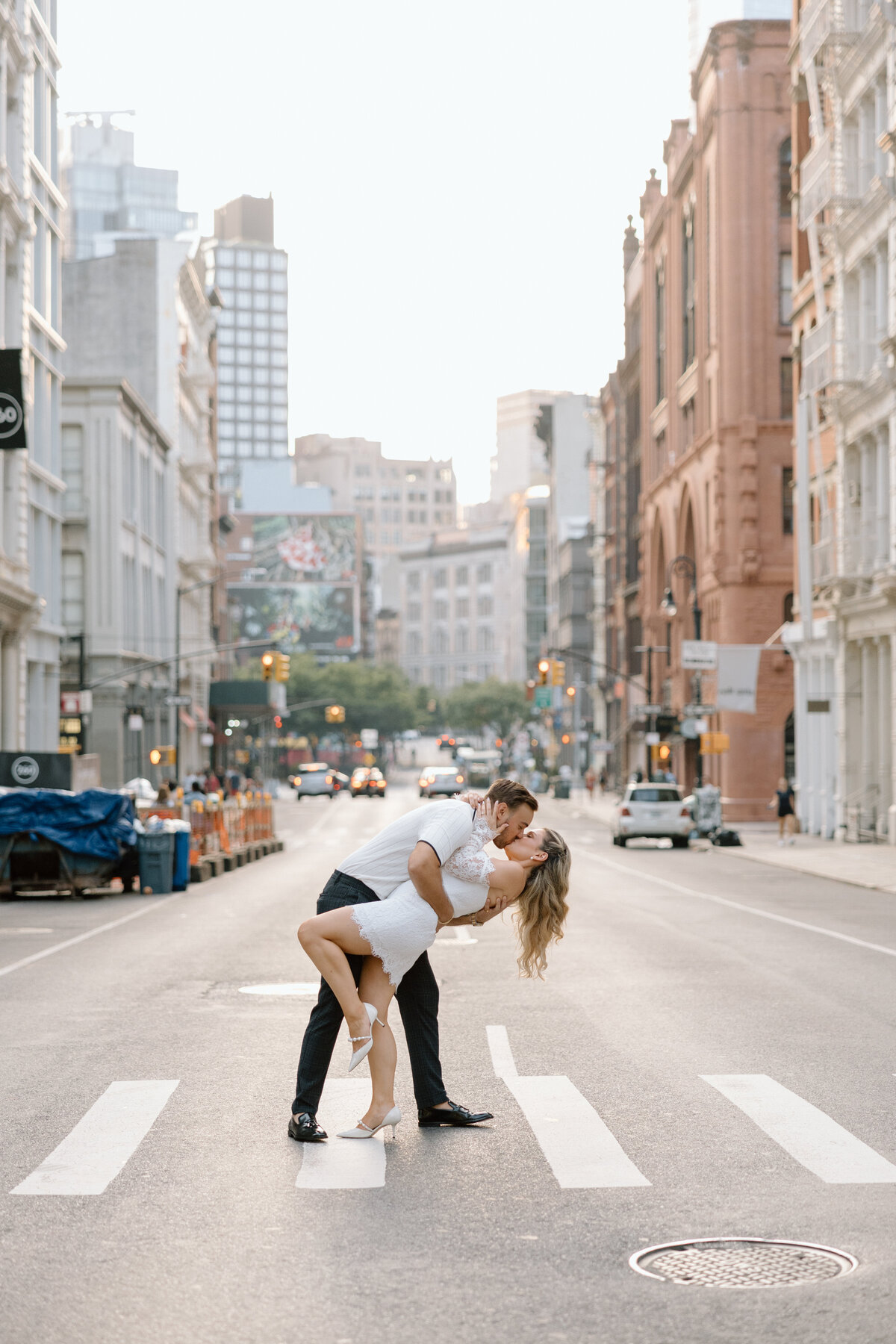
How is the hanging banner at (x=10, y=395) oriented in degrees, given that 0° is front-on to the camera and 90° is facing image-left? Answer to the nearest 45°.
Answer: approximately 0°

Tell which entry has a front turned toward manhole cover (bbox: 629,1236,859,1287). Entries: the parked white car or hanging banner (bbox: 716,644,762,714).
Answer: the hanging banner

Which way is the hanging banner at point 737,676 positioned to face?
toward the camera

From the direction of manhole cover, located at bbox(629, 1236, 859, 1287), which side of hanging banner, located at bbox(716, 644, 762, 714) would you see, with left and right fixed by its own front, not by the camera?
front

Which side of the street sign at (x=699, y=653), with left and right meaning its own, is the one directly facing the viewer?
front

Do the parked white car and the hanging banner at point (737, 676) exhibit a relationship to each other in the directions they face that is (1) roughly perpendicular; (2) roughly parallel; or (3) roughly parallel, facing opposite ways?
roughly parallel, facing opposite ways

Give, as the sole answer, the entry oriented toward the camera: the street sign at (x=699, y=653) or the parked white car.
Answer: the street sign

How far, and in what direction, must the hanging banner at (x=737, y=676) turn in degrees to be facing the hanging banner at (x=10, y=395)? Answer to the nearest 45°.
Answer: approximately 45° to its right

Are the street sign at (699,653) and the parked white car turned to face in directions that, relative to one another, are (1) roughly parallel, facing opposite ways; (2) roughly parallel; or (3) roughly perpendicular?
roughly parallel, facing opposite ways

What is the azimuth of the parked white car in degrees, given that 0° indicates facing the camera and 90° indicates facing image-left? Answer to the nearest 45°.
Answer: approximately 180°

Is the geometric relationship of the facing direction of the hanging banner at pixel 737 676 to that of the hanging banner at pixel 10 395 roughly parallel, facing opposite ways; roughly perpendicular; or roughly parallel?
roughly parallel

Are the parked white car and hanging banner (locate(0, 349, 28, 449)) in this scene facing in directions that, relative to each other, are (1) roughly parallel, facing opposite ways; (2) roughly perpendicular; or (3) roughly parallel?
roughly parallel, facing opposite ways

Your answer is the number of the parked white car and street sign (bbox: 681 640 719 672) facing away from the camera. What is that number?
1

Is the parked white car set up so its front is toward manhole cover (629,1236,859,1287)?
no

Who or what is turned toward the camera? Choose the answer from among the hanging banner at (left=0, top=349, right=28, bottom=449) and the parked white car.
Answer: the hanging banner

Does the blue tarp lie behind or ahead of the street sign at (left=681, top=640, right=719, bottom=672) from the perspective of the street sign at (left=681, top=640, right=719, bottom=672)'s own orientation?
ahead

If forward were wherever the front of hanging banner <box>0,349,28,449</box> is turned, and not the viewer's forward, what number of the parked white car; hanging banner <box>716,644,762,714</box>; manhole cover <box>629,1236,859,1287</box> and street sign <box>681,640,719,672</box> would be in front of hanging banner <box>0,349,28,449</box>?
1

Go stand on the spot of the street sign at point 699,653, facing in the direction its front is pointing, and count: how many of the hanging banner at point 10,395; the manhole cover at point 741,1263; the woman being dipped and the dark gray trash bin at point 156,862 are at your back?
0

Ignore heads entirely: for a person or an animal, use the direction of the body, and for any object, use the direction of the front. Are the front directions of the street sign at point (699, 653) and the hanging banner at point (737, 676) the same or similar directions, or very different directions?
same or similar directions

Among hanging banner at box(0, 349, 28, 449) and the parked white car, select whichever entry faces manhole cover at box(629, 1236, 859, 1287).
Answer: the hanging banner

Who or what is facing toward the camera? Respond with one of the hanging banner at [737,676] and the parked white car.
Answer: the hanging banner

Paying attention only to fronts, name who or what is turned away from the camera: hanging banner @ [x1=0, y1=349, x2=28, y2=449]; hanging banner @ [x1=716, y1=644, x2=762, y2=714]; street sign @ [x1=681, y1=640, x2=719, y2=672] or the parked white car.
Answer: the parked white car

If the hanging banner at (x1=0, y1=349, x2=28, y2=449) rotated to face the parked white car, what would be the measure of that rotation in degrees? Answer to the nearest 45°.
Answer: approximately 135° to its left
